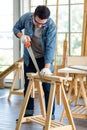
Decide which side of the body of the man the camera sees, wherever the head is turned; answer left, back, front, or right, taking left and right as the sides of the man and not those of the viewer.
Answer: front

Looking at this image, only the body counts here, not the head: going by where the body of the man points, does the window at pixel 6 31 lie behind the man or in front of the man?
behind
